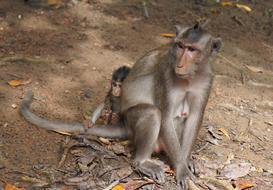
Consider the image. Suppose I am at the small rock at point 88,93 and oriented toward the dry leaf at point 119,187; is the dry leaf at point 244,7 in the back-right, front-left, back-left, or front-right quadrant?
back-left

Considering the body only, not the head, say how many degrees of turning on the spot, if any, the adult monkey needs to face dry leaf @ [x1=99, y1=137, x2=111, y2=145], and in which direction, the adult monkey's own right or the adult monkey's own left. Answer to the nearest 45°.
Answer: approximately 135° to the adult monkey's own right

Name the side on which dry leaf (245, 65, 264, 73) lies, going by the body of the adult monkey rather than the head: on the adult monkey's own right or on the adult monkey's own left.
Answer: on the adult monkey's own left

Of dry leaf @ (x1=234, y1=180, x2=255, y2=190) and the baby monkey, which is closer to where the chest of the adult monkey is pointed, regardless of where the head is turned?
the dry leaf

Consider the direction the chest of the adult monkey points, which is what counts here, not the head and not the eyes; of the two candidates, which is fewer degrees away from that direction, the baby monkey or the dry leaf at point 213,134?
the dry leaf

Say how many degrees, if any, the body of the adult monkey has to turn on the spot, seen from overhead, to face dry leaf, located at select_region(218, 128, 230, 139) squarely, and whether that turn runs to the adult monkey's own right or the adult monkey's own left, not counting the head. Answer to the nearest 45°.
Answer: approximately 90° to the adult monkey's own left

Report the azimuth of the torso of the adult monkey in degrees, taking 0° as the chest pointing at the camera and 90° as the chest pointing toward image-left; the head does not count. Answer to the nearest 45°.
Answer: approximately 315°

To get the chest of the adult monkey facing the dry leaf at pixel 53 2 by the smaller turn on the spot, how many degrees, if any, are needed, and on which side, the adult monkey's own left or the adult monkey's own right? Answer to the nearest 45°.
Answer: approximately 180°

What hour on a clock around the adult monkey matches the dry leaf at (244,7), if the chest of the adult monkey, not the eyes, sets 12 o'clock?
The dry leaf is roughly at 8 o'clock from the adult monkey.

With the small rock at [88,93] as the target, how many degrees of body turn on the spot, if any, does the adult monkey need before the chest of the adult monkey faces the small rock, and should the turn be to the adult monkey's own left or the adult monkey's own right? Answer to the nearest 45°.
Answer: approximately 180°

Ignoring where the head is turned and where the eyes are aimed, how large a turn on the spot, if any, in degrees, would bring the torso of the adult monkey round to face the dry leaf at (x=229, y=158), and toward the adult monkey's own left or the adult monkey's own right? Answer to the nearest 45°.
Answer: approximately 45° to the adult monkey's own left

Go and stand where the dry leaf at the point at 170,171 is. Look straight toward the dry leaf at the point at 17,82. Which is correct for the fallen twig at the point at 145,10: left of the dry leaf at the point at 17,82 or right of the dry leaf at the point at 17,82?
right
